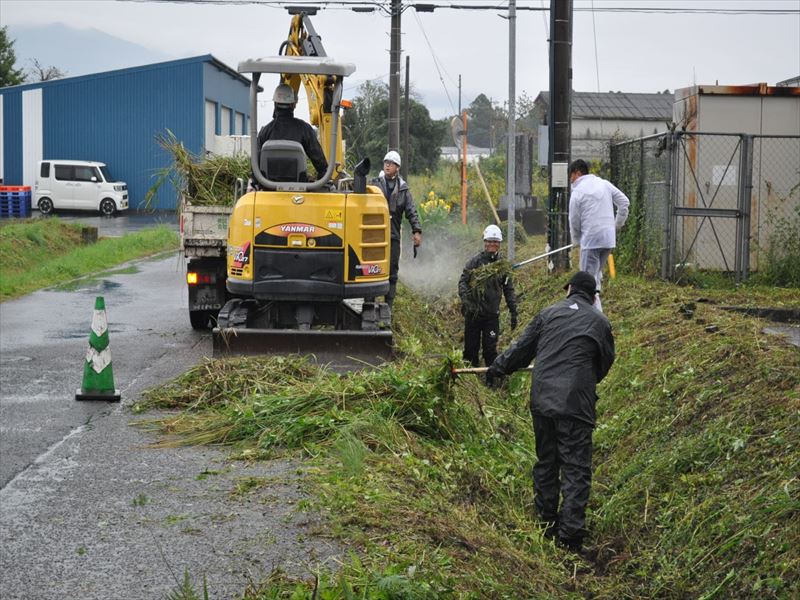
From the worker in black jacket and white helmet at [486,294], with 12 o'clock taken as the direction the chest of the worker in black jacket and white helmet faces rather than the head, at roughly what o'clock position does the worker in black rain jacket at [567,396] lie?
The worker in black rain jacket is roughly at 12 o'clock from the worker in black jacket and white helmet.

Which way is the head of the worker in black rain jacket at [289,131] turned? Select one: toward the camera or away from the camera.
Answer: away from the camera

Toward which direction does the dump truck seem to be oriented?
away from the camera

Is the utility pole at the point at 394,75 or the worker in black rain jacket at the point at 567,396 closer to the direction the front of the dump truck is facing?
the utility pole

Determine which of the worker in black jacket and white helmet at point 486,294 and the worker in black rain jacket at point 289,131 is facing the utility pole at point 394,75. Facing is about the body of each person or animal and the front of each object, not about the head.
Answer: the worker in black rain jacket

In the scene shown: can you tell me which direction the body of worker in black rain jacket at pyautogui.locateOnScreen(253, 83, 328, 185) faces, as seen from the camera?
away from the camera

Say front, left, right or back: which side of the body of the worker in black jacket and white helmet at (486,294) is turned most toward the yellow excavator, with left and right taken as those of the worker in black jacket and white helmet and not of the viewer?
right

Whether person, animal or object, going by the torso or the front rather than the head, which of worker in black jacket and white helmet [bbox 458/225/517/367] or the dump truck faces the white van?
the dump truck

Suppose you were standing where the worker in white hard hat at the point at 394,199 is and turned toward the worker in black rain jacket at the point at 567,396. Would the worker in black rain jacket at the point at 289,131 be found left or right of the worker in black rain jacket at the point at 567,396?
right

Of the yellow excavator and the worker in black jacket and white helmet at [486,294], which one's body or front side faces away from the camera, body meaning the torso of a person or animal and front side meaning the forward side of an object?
the yellow excavator

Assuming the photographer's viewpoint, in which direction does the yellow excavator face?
facing away from the viewer

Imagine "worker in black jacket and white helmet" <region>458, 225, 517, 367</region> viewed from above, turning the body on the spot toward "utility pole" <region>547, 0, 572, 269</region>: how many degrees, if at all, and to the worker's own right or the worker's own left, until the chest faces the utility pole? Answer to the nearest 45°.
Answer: approximately 180°

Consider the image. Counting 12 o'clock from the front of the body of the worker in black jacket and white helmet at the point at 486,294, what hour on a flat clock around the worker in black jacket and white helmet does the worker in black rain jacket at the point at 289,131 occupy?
The worker in black rain jacket is roughly at 3 o'clock from the worker in black jacket and white helmet.
